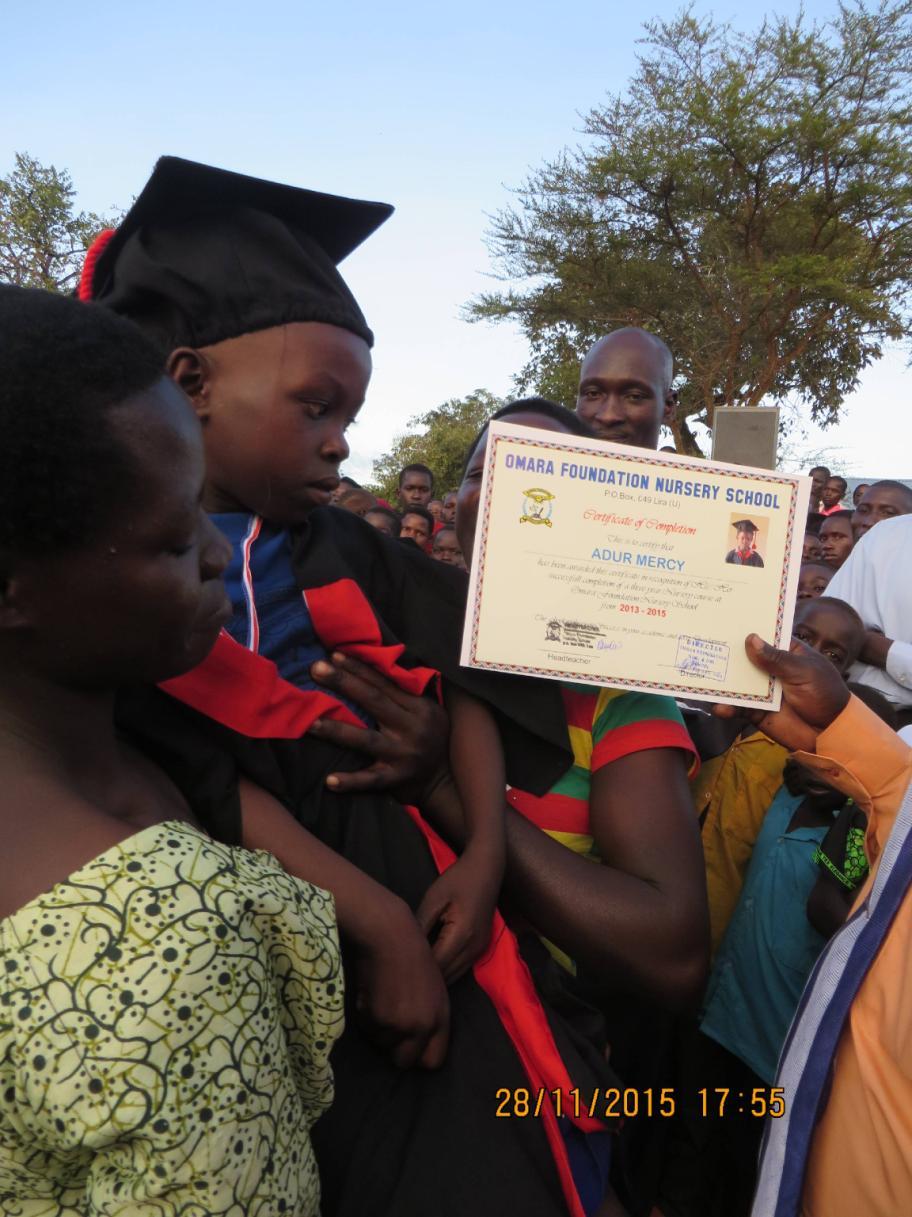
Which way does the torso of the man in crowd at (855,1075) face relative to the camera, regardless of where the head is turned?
to the viewer's left

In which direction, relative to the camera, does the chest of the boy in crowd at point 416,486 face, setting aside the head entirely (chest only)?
toward the camera

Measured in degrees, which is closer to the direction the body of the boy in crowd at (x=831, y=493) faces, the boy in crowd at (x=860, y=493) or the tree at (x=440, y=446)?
the boy in crowd

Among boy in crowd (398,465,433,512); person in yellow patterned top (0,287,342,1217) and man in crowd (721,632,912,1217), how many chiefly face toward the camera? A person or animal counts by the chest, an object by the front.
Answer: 1

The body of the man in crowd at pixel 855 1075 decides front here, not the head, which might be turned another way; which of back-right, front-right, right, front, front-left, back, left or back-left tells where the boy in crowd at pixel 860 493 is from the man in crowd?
right

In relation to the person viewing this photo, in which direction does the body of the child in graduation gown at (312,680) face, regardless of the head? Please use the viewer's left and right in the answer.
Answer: facing the viewer and to the right of the viewer

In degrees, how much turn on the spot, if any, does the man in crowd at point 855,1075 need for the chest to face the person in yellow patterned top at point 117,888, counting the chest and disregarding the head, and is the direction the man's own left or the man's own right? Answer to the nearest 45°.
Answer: approximately 45° to the man's own left

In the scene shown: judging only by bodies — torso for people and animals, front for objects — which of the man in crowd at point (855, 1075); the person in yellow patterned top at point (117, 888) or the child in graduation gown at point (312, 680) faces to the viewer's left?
the man in crowd

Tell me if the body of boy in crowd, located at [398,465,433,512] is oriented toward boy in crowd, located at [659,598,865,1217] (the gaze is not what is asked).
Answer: yes

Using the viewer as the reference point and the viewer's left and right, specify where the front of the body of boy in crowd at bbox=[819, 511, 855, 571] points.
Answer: facing the viewer and to the left of the viewer

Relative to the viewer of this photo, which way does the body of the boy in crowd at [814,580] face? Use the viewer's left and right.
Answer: facing the viewer

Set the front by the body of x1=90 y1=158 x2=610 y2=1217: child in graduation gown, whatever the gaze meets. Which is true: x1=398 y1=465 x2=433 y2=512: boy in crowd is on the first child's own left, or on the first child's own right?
on the first child's own left
